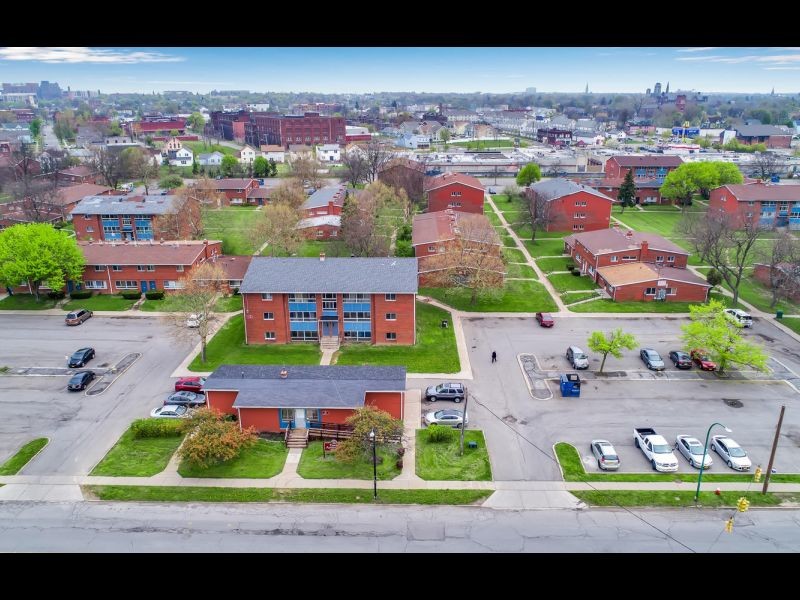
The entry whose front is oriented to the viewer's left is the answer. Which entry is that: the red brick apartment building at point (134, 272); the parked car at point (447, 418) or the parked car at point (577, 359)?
the parked car at point (447, 418)

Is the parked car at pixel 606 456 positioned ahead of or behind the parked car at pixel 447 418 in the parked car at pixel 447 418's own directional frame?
behind

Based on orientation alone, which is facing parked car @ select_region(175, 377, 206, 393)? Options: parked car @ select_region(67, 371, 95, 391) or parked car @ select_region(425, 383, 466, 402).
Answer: parked car @ select_region(425, 383, 466, 402)

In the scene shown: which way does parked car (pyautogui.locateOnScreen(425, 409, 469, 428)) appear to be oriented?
to the viewer's left

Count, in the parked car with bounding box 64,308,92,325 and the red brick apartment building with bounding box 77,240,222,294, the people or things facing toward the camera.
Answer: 1

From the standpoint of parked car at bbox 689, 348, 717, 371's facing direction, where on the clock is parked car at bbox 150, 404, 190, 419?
parked car at bbox 150, 404, 190, 419 is roughly at 3 o'clock from parked car at bbox 689, 348, 717, 371.

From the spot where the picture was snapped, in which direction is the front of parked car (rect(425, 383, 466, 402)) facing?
facing to the left of the viewer

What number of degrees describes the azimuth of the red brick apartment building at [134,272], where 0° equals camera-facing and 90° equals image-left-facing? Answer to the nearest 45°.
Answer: approximately 0°

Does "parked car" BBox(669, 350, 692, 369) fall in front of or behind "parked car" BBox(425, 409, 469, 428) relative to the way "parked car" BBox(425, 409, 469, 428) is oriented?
behind

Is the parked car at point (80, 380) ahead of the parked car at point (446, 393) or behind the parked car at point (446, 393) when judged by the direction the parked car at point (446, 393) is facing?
ahead

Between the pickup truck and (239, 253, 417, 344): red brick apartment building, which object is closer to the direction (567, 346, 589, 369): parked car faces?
the pickup truck

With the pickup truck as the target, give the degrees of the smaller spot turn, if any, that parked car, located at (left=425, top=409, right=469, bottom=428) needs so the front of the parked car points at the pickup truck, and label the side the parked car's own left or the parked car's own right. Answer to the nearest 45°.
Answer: approximately 180°

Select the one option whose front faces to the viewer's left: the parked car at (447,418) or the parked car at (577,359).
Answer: the parked car at (447,418)

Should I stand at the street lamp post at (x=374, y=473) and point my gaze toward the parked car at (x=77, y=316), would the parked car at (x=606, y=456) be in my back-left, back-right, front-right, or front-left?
back-right

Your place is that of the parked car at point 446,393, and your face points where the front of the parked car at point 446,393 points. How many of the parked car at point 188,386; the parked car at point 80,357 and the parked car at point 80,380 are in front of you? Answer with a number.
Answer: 3
